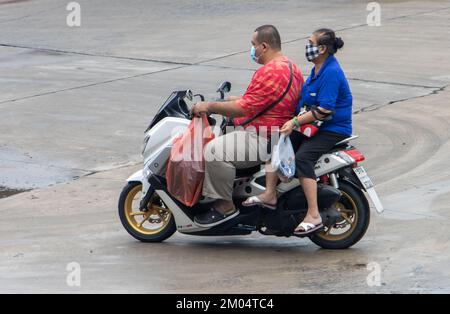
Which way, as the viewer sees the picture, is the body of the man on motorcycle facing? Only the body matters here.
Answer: to the viewer's left

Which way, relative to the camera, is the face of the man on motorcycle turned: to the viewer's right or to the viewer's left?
to the viewer's left

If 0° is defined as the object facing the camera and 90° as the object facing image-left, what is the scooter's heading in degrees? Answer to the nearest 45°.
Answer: approximately 90°
